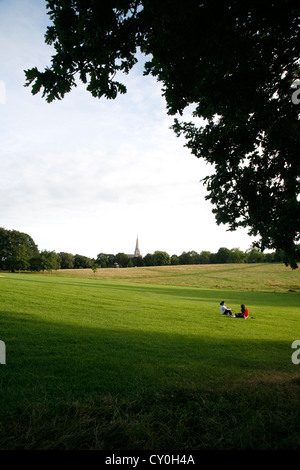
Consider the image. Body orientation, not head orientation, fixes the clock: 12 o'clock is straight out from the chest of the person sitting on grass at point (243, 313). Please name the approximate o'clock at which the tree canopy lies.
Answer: The tree canopy is roughly at 9 o'clock from the person sitting on grass.

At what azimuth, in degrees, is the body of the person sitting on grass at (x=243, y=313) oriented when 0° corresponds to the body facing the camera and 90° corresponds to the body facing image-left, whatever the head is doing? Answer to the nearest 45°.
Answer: approximately 90°
